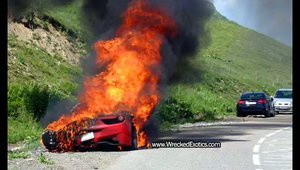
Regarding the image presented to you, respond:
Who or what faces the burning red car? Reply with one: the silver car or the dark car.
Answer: the silver car

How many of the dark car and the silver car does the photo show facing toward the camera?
1

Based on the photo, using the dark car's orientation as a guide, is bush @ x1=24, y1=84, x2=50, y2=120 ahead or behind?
behind

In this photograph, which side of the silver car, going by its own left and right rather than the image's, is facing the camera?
front

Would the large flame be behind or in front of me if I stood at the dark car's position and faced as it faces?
behind

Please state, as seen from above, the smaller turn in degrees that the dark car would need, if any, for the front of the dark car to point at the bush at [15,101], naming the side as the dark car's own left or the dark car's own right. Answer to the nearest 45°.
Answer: approximately 135° to the dark car's own left

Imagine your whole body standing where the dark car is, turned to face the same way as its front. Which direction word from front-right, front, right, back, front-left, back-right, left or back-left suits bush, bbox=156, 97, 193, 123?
back-left

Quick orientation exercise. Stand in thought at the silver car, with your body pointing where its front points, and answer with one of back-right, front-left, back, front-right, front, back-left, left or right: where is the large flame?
front

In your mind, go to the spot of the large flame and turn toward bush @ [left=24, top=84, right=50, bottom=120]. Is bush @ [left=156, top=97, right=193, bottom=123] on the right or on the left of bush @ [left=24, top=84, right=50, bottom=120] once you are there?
right

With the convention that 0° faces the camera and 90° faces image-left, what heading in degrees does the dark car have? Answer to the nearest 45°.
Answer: approximately 180°

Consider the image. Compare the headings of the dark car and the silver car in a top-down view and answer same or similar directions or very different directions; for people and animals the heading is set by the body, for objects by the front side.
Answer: very different directions
